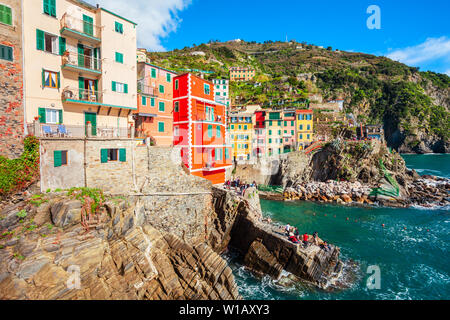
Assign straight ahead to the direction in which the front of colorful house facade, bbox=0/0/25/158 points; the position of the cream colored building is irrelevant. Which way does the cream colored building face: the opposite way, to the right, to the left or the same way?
the same way

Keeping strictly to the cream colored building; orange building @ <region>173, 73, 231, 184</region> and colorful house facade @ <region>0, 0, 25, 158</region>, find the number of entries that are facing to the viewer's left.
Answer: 0

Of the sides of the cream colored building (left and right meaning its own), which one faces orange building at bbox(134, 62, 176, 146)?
left

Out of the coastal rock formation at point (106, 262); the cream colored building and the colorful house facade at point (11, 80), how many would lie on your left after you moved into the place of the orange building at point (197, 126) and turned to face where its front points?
0

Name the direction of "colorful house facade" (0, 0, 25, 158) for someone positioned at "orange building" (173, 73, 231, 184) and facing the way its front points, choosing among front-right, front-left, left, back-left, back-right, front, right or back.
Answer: right

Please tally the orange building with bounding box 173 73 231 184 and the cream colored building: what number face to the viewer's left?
0

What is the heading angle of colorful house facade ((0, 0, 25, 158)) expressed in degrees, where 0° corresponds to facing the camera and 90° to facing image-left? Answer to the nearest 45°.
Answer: approximately 315°

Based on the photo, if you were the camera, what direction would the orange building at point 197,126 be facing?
facing the viewer and to the right of the viewer

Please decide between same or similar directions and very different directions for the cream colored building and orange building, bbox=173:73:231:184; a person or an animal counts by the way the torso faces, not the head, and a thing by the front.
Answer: same or similar directions

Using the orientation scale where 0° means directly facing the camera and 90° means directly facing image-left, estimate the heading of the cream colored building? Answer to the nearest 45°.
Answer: approximately 315°

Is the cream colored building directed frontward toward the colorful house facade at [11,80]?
no
